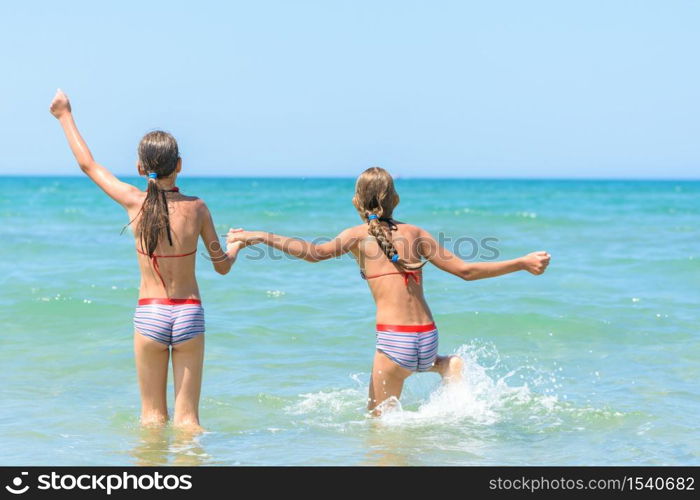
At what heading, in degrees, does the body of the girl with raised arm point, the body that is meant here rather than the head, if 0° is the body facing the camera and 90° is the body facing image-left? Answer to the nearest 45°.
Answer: approximately 180°

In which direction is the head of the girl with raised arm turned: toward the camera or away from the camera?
away from the camera

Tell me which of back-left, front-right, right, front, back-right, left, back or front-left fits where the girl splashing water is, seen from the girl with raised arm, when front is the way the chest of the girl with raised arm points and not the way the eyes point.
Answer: right

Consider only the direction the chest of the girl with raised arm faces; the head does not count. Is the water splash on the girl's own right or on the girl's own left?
on the girl's own right
